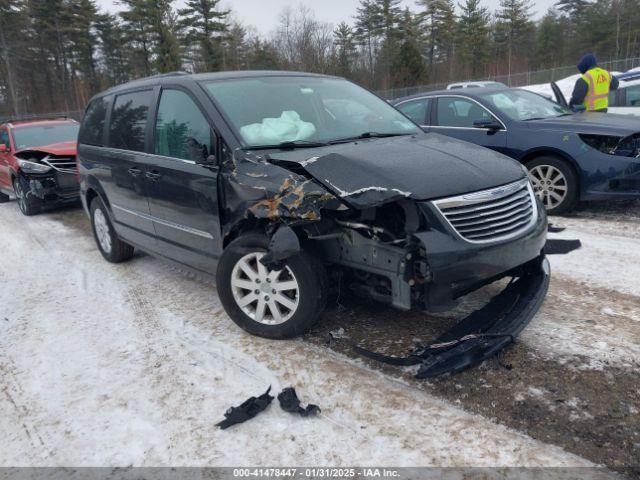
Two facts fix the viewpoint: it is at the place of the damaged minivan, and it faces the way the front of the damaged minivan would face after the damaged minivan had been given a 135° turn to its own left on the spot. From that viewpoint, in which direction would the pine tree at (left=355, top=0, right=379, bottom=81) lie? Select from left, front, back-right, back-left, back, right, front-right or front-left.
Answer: front

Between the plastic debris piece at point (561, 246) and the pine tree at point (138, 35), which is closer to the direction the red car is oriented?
the plastic debris piece

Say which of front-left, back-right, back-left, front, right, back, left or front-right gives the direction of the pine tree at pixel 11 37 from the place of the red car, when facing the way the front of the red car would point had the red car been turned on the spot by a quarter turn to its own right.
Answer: back-right

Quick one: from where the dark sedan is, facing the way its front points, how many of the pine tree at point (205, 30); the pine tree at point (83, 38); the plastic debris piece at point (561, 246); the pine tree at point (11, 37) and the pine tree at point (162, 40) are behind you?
4

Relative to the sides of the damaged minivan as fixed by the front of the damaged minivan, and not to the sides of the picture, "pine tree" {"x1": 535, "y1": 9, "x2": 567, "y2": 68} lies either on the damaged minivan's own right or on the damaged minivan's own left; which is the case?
on the damaged minivan's own left

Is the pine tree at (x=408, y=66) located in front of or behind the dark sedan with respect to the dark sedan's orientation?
behind

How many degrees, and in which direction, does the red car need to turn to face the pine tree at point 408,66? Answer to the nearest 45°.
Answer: approximately 90° to its left

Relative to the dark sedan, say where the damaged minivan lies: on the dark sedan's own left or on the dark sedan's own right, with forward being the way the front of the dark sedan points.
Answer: on the dark sedan's own right

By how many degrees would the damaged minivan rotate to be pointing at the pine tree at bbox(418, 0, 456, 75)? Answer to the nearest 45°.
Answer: approximately 135° to its left

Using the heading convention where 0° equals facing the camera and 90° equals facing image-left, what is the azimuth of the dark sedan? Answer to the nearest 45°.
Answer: approximately 315°
